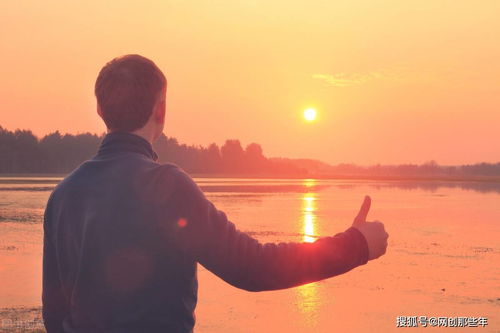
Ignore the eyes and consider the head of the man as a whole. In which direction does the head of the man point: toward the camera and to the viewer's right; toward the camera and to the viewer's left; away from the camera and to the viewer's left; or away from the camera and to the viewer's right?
away from the camera and to the viewer's right

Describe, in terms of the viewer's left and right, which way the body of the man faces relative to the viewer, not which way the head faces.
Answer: facing away from the viewer and to the right of the viewer
